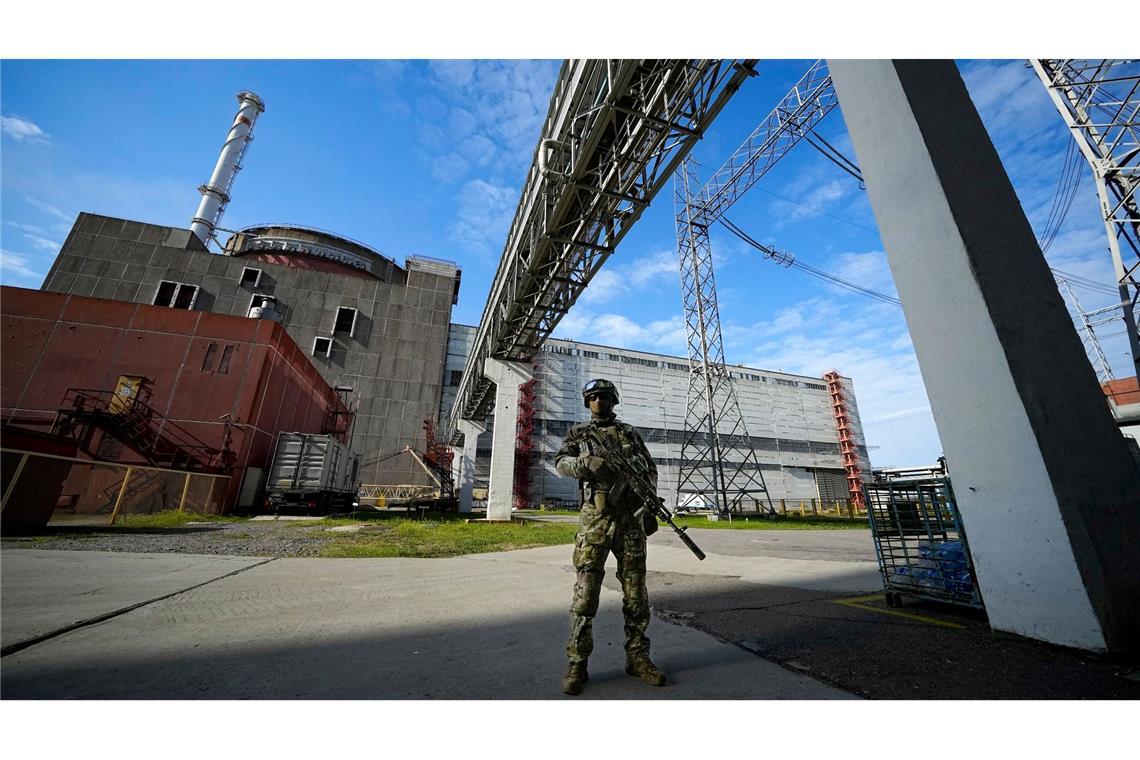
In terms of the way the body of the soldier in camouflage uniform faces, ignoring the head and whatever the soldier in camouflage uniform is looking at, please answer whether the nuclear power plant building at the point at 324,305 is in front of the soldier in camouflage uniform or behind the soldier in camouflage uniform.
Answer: behind

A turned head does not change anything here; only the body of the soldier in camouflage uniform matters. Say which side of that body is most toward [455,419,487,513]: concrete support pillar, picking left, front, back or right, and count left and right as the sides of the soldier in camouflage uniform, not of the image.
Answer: back

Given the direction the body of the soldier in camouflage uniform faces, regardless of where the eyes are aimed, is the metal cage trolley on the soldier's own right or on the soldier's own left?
on the soldier's own left

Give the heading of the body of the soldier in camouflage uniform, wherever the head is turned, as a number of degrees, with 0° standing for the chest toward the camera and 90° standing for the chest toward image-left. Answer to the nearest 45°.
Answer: approximately 0°

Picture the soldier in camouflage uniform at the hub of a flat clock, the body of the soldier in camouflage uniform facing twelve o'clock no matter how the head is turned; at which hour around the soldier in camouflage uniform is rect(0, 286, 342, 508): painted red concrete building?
The painted red concrete building is roughly at 4 o'clock from the soldier in camouflage uniform.

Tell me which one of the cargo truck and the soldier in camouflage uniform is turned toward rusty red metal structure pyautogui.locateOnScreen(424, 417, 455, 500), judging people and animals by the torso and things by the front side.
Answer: the cargo truck

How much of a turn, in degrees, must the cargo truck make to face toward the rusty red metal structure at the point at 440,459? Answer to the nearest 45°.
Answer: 0° — it already faces it
